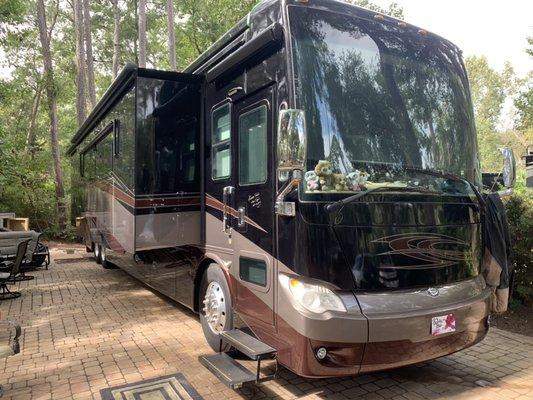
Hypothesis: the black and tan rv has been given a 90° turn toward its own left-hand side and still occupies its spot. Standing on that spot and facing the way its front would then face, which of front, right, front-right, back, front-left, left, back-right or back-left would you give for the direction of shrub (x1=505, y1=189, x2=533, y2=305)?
front

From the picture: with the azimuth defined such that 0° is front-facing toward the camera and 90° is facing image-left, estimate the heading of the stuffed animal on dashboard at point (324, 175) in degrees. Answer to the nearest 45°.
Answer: approximately 315°

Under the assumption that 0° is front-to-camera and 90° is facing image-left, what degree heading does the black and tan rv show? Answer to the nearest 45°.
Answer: approximately 315°
